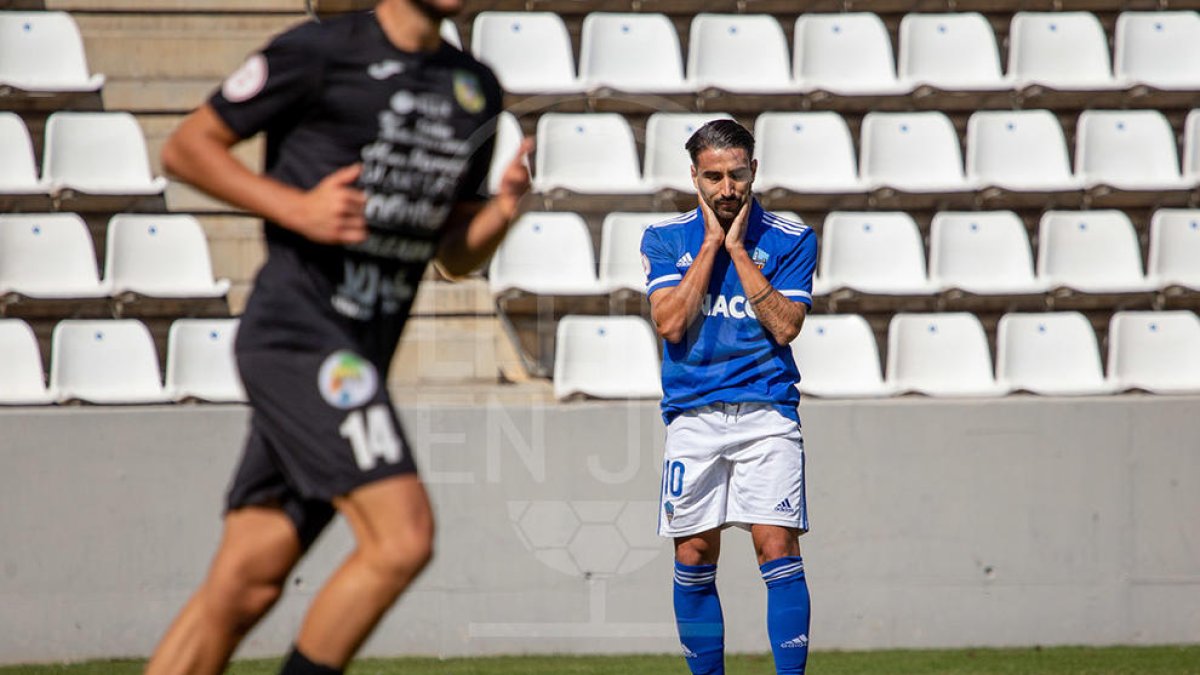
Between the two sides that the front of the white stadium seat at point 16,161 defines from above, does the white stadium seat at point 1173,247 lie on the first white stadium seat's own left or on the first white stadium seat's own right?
on the first white stadium seat's own left

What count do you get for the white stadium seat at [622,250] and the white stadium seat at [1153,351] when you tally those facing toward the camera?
2

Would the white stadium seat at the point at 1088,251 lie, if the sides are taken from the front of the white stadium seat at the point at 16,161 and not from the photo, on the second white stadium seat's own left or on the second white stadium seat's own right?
on the second white stadium seat's own left

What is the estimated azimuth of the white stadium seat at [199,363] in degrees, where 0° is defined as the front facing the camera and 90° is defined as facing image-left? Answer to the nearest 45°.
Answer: approximately 0°

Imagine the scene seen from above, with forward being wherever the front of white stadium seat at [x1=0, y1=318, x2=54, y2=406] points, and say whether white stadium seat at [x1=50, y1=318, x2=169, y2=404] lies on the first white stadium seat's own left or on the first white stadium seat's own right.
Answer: on the first white stadium seat's own left

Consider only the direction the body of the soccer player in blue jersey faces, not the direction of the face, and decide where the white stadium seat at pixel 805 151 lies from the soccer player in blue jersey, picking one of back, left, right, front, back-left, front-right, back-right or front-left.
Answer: back

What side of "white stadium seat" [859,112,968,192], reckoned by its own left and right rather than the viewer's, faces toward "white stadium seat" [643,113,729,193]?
right
